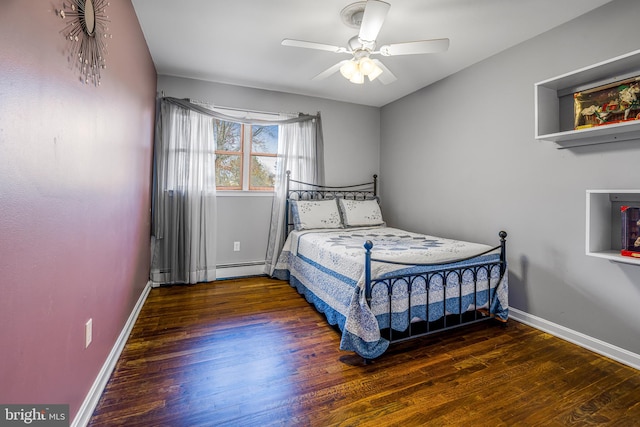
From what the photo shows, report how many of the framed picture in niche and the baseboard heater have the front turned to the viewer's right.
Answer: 0

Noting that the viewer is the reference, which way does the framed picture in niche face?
facing the viewer and to the left of the viewer

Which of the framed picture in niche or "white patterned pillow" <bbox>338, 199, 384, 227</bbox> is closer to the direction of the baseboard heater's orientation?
the framed picture in niche

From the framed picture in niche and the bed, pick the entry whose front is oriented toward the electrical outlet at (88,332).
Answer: the framed picture in niche

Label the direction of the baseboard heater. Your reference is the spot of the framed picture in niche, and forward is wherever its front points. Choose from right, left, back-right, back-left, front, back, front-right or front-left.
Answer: front-right

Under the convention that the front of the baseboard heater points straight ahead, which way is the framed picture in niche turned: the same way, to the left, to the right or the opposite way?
to the right

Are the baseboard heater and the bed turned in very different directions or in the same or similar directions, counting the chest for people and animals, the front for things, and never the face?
same or similar directions

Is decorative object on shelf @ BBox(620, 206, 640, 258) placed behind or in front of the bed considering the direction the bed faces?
in front

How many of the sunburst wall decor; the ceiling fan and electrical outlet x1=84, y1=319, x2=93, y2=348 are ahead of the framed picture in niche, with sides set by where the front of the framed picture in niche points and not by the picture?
3

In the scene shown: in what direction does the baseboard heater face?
toward the camera

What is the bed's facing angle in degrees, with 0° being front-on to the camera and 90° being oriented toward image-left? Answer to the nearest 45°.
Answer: approximately 315°
